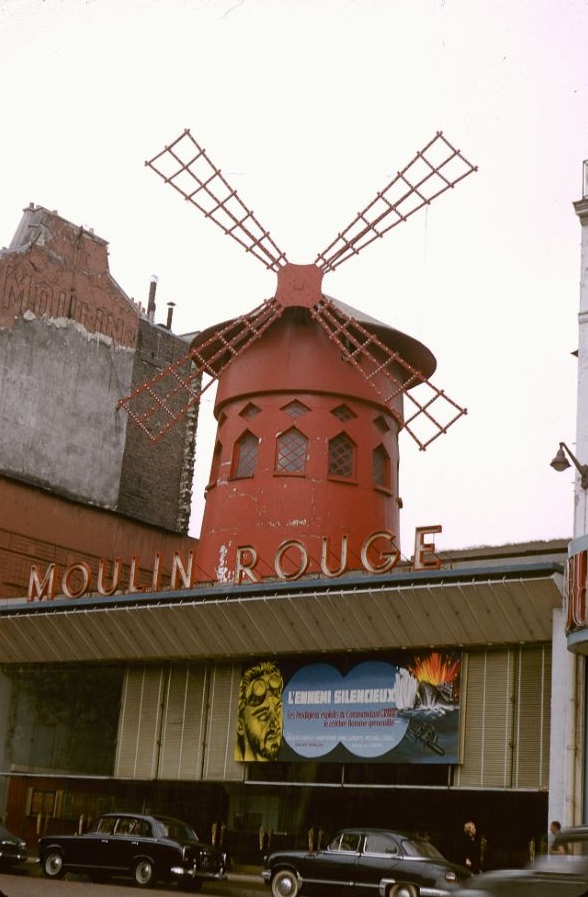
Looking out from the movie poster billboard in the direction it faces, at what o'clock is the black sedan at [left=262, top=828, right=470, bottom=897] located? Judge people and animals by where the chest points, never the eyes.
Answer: The black sedan is roughly at 12 o'clock from the movie poster billboard.

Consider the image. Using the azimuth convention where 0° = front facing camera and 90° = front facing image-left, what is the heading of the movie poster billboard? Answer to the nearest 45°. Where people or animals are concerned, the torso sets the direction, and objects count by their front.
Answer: approximately 0°

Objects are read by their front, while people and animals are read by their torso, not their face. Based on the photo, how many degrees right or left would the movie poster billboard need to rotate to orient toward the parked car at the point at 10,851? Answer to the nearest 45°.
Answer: approximately 90° to its right
